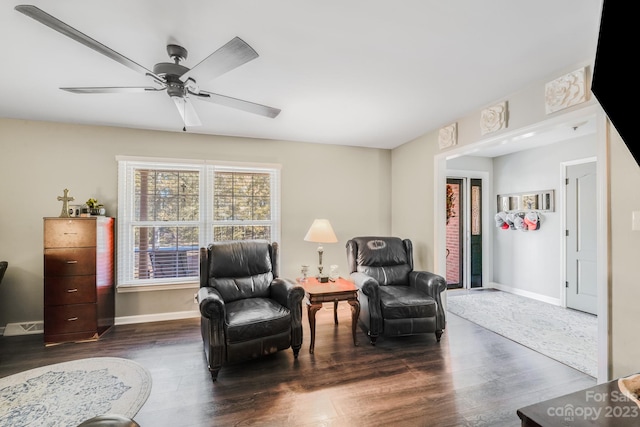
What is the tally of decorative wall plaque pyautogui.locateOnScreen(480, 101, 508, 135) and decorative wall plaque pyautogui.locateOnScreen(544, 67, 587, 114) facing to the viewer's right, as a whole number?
0

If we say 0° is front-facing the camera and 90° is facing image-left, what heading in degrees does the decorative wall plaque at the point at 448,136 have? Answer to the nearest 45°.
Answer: approximately 45°

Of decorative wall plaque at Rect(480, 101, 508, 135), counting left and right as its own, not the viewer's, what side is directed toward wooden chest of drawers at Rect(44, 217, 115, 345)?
front

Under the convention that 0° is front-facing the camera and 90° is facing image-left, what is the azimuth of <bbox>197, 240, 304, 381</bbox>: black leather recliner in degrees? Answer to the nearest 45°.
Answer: approximately 315°

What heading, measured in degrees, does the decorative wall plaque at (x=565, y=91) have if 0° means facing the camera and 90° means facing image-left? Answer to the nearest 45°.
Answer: approximately 45°

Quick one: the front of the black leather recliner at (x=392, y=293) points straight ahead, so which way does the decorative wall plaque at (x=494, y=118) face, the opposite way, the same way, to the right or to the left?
to the right

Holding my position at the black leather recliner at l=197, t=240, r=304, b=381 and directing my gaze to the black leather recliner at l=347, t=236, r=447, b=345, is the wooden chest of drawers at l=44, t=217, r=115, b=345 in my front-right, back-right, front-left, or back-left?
back-left

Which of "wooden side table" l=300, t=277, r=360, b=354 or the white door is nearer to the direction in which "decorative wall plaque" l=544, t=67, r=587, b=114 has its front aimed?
the wooden side table

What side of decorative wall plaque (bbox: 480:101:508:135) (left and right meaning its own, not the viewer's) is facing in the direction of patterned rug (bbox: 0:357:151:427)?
front

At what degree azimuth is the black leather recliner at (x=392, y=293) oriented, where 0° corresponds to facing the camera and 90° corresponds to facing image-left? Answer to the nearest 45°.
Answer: approximately 315°

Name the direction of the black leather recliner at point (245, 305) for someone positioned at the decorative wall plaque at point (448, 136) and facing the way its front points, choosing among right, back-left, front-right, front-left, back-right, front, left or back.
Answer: front

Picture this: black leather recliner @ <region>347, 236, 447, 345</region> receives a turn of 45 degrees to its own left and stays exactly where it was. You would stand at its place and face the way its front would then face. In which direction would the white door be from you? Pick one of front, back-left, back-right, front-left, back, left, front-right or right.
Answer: front-left

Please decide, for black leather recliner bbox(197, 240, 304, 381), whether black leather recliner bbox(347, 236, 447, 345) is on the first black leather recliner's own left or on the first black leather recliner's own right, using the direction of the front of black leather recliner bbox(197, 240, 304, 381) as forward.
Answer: on the first black leather recliner's own left

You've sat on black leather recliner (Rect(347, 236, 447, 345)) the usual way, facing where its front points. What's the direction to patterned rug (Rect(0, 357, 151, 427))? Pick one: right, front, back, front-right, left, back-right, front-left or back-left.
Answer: right

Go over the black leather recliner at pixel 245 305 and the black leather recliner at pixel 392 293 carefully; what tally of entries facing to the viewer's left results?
0

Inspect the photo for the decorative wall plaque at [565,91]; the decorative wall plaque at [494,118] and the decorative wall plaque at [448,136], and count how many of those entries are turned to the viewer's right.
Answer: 0

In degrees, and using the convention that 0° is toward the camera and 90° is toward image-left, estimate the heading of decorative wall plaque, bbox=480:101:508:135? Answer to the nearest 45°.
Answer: approximately 45°
